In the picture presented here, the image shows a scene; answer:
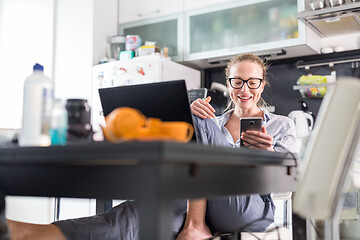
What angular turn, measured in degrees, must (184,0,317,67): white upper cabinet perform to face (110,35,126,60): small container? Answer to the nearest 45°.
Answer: approximately 45° to its right

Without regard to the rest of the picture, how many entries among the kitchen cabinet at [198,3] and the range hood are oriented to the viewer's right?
0

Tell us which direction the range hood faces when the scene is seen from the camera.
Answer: facing the viewer and to the left of the viewer

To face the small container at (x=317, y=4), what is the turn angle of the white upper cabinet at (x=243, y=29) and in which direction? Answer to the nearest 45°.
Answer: approximately 90° to its left

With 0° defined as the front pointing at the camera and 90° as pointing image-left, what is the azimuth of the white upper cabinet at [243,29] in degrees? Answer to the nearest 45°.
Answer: approximately 45°

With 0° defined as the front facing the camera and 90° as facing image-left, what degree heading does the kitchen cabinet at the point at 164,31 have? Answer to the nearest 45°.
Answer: approximately 45°

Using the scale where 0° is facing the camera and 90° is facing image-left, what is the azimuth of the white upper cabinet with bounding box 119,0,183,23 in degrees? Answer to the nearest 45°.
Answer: approximately 45°

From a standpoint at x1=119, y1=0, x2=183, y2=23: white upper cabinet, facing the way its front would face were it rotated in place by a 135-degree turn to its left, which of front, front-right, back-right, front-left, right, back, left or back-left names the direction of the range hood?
front-right
